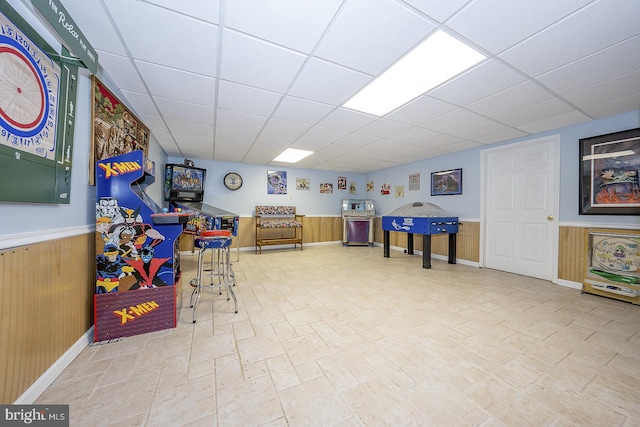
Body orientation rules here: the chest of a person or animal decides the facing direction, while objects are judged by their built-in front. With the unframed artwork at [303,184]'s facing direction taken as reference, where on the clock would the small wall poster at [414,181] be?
the small wall poster at [414,181] is roughly at 10 o'clock from the unframed artwork at [303,184].

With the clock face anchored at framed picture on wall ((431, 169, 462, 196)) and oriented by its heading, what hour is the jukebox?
The jukebox is roughly at 2 o'clock from the framed picture on wall.

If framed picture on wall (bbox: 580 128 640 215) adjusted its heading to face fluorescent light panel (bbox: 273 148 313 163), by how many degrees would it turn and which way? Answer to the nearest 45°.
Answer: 0° — it already faces it

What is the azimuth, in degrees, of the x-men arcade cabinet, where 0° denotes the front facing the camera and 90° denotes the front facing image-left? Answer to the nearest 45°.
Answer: approximately 270°

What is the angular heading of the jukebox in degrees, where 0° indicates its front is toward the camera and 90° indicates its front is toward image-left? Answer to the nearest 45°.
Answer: approximately 0°

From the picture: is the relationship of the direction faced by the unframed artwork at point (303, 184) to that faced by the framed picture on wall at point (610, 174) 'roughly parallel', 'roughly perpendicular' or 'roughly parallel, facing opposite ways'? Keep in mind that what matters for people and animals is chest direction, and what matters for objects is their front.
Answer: roughly perpendicular

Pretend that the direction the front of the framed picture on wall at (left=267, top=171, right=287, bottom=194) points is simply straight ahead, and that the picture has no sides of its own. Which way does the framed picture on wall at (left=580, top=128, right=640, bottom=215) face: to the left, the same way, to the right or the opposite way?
to the right

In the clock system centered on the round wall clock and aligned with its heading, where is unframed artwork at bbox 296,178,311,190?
The unframed artwork is roughly at 9 o'clock from the round wall clock.

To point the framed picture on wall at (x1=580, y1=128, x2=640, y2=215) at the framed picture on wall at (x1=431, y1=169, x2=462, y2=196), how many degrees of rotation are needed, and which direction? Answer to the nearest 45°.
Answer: approximately 45° to its right

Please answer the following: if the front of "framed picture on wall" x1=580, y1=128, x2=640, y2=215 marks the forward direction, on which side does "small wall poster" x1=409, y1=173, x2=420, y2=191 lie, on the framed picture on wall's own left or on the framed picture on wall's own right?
on the framed picture on wall's own right
